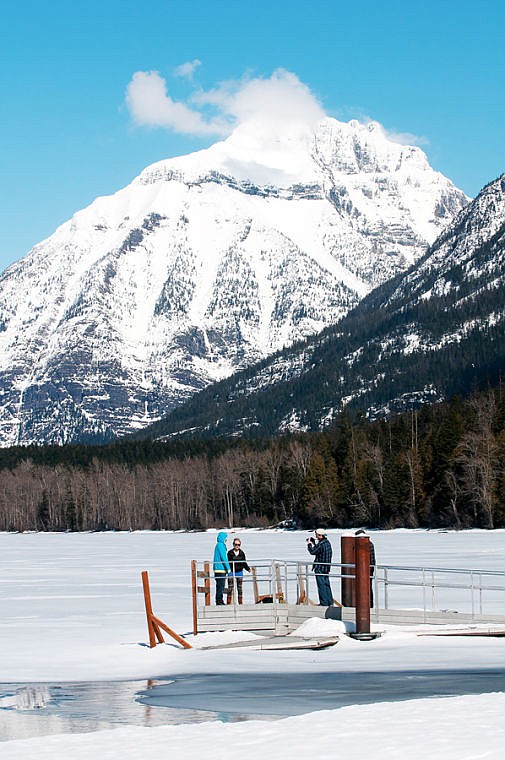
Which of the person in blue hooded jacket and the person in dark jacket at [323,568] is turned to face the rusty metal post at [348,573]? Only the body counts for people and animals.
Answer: the person in blue hooded jacket

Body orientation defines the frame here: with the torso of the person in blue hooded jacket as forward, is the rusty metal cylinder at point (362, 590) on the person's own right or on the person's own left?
on the person's own right

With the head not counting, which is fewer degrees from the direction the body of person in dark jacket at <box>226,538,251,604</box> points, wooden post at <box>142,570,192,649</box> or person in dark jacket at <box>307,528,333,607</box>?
the wooden post

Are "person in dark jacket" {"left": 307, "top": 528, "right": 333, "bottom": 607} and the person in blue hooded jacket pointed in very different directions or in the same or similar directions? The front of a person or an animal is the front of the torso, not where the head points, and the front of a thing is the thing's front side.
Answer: very different directions

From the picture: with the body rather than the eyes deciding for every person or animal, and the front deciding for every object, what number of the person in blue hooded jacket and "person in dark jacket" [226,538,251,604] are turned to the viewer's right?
1

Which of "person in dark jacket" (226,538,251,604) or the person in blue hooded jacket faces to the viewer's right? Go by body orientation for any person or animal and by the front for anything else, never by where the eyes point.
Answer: the person in blue hooded jacket

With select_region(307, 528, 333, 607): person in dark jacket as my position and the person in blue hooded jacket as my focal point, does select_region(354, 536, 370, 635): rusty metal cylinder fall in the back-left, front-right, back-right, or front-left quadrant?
back-left

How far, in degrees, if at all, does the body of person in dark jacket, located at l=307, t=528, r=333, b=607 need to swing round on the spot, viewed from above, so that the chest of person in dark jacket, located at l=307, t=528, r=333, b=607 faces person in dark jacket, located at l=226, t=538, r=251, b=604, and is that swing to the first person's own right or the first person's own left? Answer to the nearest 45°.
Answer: approximately 45° to the first person's own right

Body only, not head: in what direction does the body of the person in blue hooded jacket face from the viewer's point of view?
to the viewer's right

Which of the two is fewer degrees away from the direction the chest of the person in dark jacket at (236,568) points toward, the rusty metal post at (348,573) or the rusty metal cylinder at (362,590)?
the rusty metal cylinder

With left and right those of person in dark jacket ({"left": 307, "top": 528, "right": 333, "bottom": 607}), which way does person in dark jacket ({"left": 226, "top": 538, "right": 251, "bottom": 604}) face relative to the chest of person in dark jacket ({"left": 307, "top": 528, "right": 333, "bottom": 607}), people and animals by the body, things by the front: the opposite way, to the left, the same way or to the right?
to the left

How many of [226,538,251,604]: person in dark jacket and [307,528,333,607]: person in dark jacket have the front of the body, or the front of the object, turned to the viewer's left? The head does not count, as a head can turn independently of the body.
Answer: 1

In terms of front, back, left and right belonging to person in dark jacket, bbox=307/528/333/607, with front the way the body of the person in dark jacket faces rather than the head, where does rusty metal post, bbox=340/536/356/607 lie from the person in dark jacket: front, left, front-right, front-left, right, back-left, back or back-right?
back

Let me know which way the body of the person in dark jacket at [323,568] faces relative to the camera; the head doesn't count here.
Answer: to the viewer's left

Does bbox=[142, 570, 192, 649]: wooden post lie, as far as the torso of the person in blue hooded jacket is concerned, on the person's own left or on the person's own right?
on the person's own right

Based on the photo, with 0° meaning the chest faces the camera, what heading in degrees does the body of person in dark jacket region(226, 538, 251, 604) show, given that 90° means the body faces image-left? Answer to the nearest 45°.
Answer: approximately 0°
